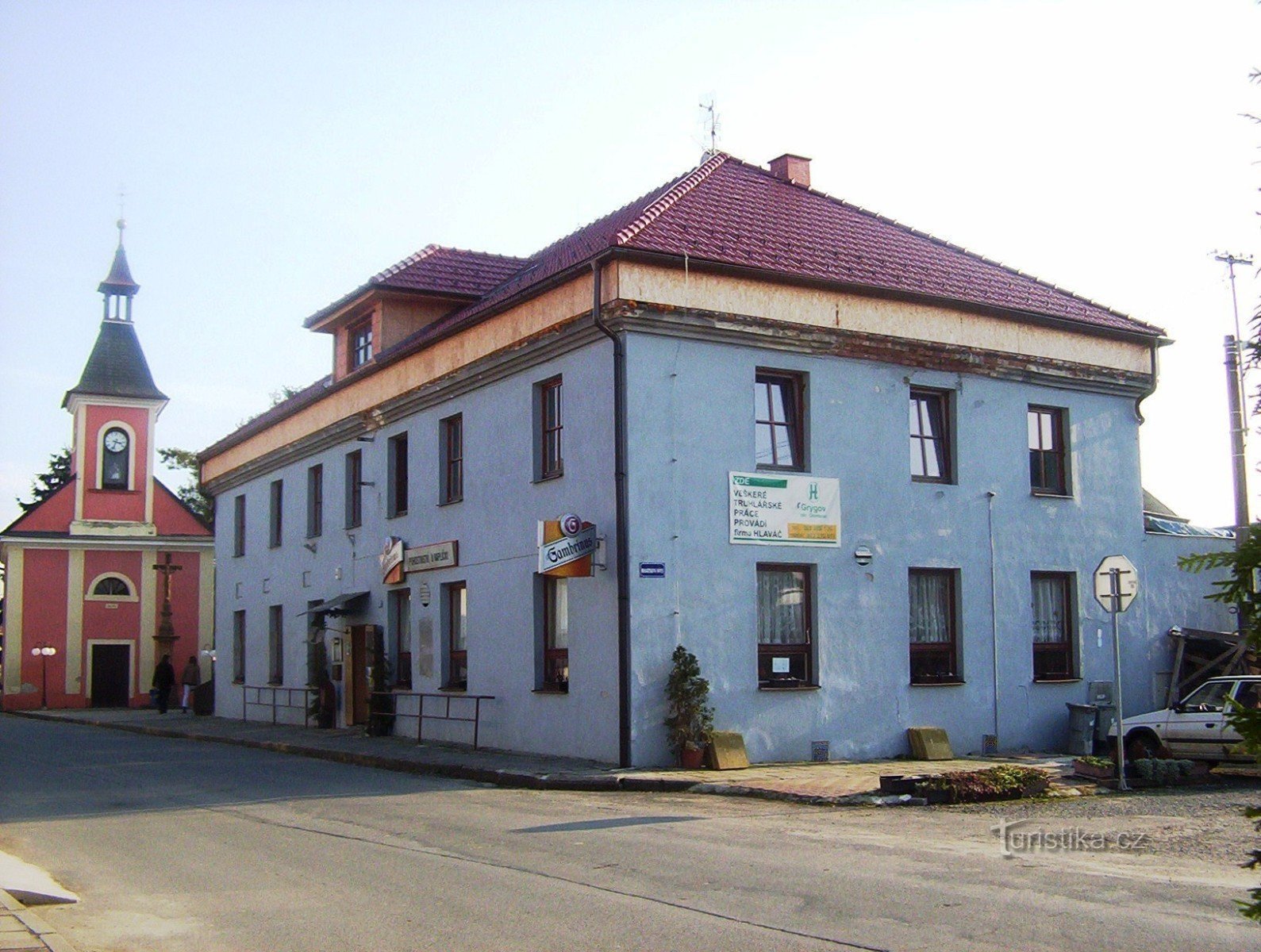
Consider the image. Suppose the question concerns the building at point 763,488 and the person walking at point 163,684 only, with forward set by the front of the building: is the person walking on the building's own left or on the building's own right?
on the building's own right

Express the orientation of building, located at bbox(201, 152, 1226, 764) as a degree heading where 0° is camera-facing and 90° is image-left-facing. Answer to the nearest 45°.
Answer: approximately 45°

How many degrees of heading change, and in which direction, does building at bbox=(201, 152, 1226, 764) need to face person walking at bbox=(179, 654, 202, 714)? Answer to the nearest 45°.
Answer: approximately 90° to its right

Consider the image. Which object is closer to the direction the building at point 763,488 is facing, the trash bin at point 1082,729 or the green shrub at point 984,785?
the green shrub

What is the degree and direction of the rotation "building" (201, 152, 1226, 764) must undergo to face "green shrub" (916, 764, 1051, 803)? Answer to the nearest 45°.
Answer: approximately 45° to its left
